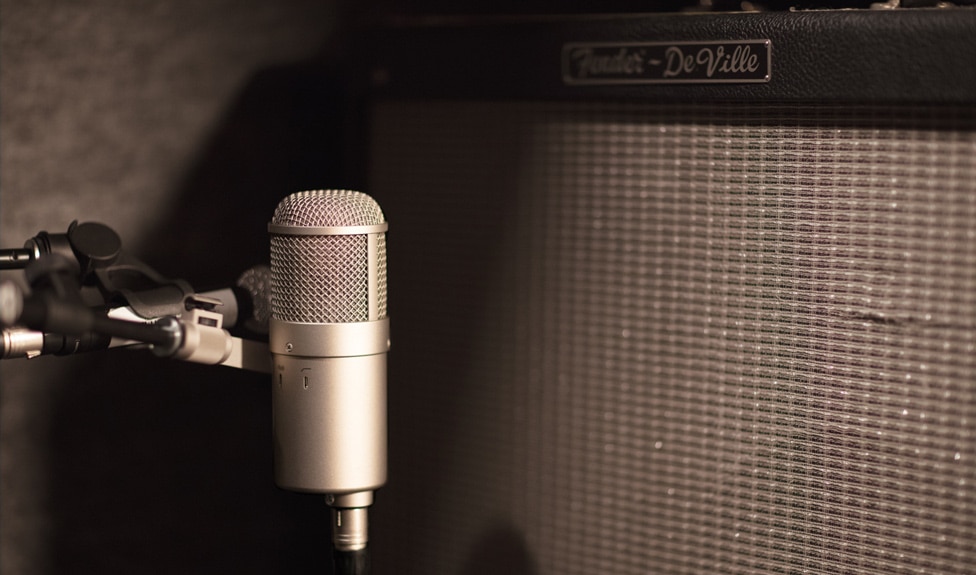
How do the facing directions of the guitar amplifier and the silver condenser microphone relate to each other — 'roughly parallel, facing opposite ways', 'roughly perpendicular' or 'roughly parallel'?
roughly parallel, facing opposite ways

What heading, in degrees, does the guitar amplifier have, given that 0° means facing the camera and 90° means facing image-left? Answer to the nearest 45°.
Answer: approximately 45°

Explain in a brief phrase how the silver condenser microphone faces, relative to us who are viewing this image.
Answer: facing away from the viewer and to the right of the viewer
